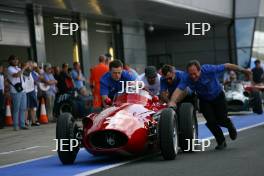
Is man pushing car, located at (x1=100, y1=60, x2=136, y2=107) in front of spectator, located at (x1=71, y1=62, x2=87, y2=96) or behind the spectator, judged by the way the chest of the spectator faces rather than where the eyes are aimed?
in front

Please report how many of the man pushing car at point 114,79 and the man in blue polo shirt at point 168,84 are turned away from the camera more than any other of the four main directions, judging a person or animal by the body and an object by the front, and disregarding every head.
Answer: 0

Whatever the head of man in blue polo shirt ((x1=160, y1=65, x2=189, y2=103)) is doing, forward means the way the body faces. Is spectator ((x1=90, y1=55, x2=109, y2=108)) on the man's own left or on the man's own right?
on the man's own right

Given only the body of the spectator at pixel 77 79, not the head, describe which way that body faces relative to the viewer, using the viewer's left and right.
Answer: facing the viewer and to the right of the viewer

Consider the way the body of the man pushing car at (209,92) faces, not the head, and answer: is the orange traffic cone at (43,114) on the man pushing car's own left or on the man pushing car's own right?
on the man pushing car's own right

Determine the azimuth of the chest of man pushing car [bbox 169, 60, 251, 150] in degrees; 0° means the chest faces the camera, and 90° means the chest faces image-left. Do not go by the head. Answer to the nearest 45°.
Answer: approximately 45°

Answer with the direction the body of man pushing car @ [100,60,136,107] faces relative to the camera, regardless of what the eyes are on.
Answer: toward the camera

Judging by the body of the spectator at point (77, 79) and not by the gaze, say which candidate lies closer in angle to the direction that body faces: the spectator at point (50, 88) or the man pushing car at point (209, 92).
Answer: the man pushing car

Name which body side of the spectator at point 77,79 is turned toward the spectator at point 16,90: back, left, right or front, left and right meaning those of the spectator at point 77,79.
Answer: right

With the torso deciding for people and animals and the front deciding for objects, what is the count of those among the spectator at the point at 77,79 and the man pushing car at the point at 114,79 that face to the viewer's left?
0

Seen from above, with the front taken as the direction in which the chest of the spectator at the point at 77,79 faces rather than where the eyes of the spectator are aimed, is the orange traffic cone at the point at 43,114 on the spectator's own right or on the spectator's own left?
on the spectator's own right
